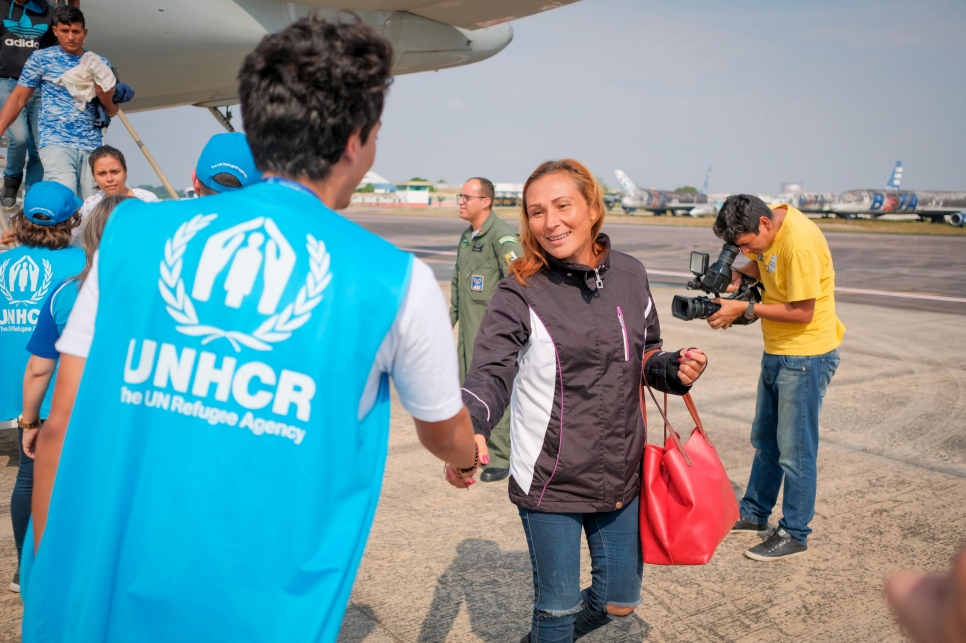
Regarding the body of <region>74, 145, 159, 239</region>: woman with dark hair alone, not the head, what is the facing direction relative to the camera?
toward the camera

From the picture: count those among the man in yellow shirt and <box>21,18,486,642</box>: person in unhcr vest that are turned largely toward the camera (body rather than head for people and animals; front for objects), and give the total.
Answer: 0

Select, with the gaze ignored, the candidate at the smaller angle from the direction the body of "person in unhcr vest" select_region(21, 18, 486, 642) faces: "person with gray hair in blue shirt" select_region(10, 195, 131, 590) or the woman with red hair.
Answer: the woman with red hair

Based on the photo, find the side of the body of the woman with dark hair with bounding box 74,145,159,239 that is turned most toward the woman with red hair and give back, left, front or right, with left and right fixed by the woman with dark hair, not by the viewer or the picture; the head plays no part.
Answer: front

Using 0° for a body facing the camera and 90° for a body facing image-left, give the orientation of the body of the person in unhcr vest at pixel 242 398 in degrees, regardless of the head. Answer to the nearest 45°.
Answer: approximately 225°

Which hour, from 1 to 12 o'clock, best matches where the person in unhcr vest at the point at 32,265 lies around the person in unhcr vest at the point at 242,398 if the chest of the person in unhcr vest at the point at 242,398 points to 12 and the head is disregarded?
the person in unhcr vest at the point at 32,265 is roughly at 10 o'clock from the person in unhcr vest at the point at 242,398.

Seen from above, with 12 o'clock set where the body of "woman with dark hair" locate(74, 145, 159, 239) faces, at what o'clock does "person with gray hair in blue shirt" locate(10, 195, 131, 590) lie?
The person with gray hair in blue shirt is roughly at 12 o'clock from the woman with dark hair.

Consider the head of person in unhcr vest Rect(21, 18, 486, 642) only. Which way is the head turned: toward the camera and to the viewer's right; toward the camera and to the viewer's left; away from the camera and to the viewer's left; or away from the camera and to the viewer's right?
away from the camera and to the viewer's right

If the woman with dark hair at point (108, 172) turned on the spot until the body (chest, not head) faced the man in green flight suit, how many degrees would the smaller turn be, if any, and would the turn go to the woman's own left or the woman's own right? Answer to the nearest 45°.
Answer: approximately 90° to the woman's own left

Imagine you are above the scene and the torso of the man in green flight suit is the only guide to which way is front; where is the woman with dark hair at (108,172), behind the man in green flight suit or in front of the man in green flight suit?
in front

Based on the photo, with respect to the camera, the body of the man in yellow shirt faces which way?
to the viewer's left

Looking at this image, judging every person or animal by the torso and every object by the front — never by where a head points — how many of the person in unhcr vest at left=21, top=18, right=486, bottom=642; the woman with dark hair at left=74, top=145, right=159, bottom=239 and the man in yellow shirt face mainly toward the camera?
1

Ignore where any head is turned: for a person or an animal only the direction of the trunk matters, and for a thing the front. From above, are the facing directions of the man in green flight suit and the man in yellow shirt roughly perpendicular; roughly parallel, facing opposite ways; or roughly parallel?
roughly perpendicular

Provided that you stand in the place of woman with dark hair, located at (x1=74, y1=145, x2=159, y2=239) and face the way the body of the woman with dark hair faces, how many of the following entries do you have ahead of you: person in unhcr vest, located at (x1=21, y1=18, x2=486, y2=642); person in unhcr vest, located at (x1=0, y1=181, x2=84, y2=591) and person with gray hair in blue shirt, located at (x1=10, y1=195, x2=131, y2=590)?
3

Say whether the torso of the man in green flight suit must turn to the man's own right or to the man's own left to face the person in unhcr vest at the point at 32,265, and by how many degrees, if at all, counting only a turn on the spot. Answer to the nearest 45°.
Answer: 0° — they already face them

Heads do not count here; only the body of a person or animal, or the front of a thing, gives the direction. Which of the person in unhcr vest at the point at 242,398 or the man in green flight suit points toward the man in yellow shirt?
the person in unhcr vest

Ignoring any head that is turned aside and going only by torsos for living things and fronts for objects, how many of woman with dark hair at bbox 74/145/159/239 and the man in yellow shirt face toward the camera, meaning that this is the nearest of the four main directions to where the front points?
1
